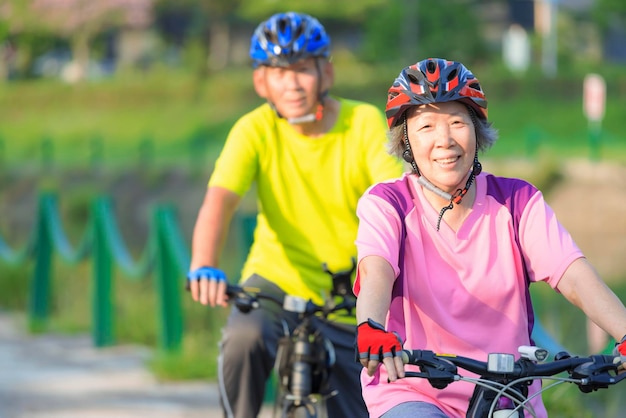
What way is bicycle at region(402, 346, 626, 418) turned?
toward the camera

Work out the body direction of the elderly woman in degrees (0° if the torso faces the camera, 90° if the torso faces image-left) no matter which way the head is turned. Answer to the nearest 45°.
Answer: approximately 0°
